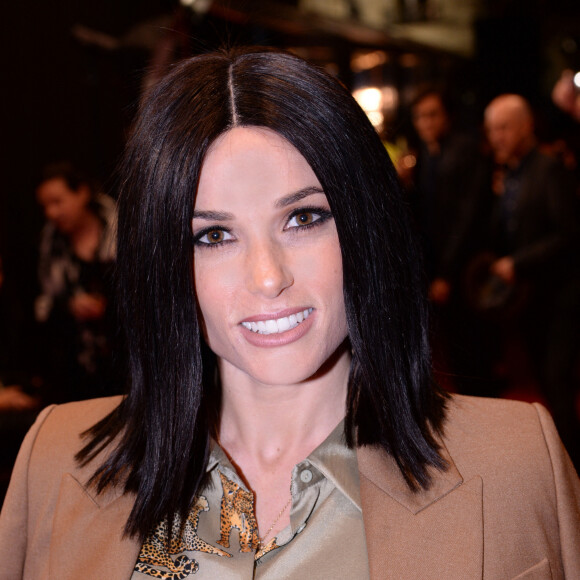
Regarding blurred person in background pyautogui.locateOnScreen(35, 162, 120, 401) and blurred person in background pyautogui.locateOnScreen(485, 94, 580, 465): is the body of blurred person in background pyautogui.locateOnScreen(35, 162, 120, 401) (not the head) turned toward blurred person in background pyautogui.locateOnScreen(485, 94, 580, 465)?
no

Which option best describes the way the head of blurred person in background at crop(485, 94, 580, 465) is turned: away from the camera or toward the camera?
toward the camera

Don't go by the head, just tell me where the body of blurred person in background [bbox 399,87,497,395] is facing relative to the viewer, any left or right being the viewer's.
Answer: facing the viewer and to the left of the viewer

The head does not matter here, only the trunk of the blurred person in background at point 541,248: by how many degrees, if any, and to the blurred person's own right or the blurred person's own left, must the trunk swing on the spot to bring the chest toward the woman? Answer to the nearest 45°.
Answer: approximately 45° to the blurred person's own left

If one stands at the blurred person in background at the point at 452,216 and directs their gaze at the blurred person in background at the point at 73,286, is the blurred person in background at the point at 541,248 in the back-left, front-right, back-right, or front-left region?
back-left

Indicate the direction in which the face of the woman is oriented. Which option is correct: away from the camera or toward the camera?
toward the camera

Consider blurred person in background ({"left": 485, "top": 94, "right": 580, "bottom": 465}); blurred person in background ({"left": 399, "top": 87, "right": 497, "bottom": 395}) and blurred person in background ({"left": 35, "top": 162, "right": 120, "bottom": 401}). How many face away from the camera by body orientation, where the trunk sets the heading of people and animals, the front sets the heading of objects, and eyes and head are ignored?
0

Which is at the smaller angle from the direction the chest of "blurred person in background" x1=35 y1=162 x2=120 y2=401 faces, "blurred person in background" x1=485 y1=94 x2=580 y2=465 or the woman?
the woman

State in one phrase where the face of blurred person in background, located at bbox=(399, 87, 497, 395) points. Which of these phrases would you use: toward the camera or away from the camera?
toward the camera

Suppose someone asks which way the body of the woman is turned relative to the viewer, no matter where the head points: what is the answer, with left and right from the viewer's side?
facing the viewer

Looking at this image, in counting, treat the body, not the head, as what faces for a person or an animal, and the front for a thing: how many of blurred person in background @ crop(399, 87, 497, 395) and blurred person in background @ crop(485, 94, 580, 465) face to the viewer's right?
0

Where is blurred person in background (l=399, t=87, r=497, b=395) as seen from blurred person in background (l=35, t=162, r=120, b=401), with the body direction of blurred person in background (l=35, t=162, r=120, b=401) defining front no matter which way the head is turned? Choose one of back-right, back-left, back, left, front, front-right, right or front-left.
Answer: back-left
